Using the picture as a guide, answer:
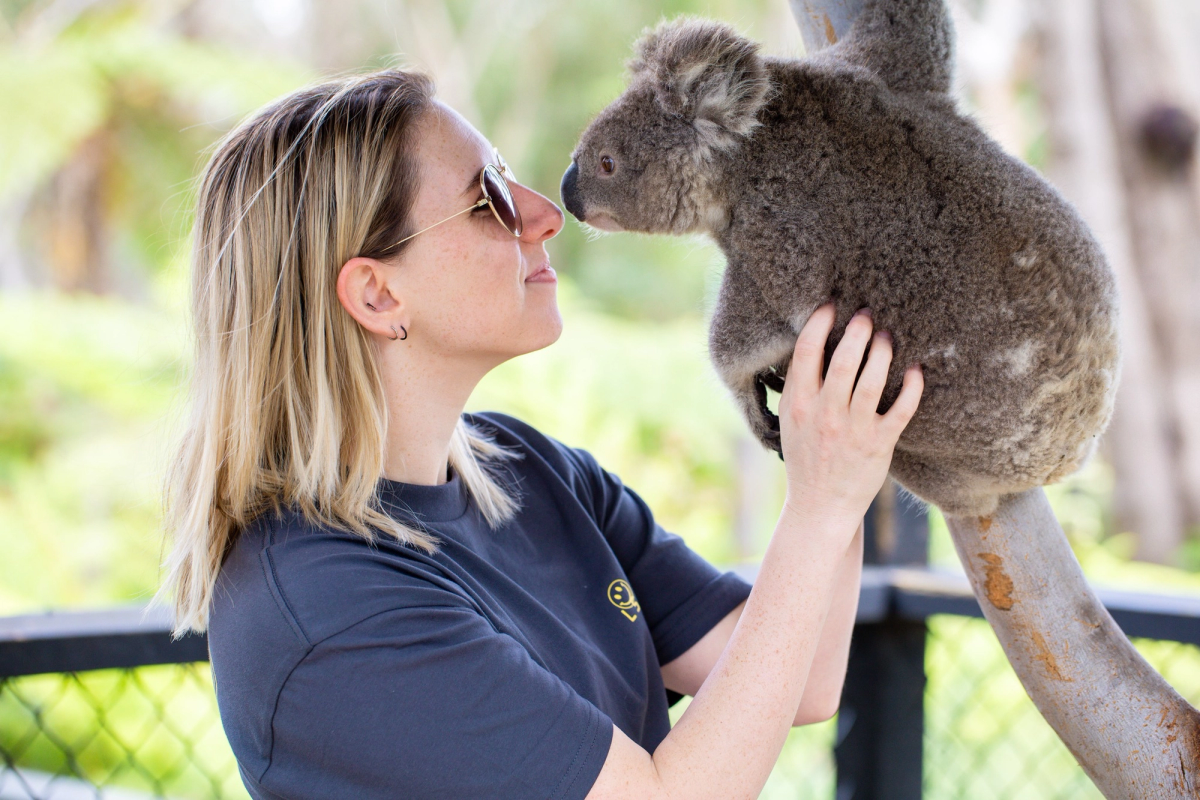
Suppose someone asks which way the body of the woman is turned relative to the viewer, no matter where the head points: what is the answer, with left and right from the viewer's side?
facing to the right of the viewer

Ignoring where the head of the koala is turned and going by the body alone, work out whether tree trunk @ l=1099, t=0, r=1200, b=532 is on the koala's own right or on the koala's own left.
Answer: on the koala's own right

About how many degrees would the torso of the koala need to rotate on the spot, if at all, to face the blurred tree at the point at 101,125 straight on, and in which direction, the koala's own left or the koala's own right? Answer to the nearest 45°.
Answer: approximately 45° to the koala's own right

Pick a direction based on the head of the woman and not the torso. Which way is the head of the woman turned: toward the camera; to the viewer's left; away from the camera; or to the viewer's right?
to the viewer's right

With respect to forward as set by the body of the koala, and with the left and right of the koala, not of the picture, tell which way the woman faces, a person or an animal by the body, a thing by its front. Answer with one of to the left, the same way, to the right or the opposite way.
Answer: the opposite way

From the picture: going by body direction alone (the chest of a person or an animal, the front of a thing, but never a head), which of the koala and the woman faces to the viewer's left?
the koala

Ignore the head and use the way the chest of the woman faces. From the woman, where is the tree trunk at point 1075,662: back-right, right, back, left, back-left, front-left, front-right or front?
front

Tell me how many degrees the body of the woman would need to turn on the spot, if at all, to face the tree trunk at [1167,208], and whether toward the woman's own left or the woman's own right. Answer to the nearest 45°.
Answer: approximately 45° to the woman's own left
